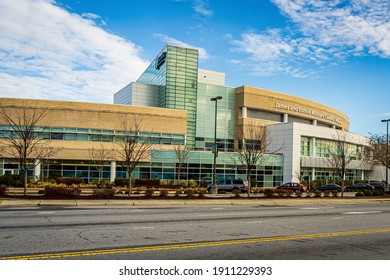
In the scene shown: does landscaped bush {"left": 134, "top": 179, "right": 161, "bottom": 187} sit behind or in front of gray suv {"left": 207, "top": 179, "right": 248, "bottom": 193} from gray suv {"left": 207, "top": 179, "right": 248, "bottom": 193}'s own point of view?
in front

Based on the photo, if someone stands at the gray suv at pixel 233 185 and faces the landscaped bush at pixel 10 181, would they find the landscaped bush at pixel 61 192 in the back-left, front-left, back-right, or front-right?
front-left

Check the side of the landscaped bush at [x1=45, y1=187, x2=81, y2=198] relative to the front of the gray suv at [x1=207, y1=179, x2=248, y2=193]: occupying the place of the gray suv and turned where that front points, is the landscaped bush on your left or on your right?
on your left

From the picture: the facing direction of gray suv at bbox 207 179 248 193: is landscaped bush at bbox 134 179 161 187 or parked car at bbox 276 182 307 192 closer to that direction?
the landscaped bush

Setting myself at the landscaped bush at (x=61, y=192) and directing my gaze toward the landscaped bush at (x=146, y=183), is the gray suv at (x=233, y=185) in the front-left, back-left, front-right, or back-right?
front-right

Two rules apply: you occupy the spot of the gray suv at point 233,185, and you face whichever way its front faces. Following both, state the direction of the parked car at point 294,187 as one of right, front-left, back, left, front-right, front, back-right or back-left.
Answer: back-right

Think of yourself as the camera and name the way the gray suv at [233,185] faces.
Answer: facing to the left of the viewer

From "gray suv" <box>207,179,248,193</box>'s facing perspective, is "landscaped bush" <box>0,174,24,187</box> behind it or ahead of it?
ahead

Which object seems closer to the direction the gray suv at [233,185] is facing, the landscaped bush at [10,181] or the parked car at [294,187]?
the landscaped bush
